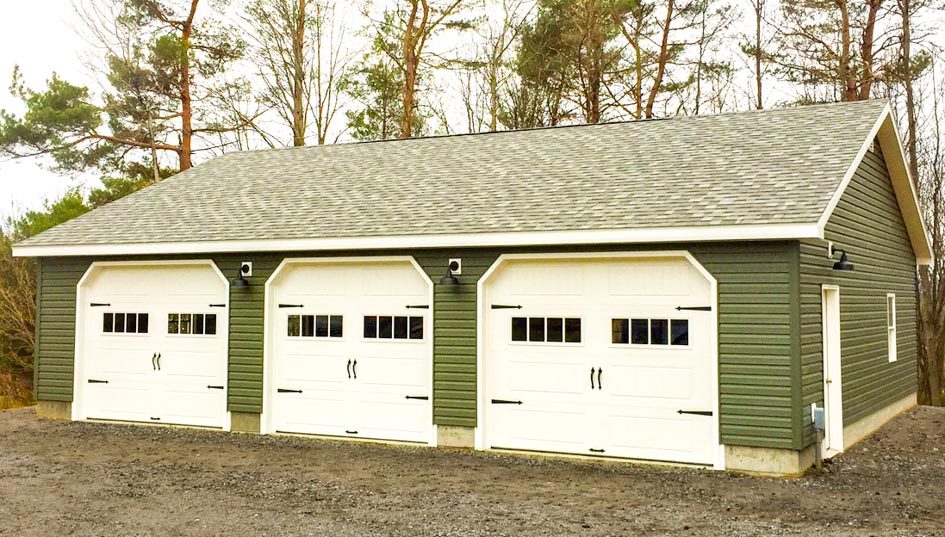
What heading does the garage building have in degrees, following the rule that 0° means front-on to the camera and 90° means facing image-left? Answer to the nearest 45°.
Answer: approximately 45°
